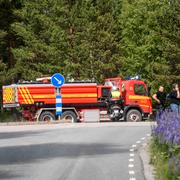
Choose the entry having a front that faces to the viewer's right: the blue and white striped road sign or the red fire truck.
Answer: the red fire truck

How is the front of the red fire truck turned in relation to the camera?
facing to the right of the viewer

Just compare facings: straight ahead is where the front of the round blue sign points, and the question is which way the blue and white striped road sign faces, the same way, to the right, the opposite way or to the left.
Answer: the same way

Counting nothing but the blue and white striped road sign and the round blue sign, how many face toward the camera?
2

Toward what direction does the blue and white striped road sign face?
toward the camera

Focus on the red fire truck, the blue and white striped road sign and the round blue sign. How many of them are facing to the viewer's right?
1

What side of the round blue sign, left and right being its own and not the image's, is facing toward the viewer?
front

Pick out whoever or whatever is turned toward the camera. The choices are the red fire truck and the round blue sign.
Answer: the round blue sign

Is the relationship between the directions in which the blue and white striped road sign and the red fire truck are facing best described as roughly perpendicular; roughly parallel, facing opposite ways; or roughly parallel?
roughly perpendicular

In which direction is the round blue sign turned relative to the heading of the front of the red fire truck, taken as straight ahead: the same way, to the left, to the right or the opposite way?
to the right
